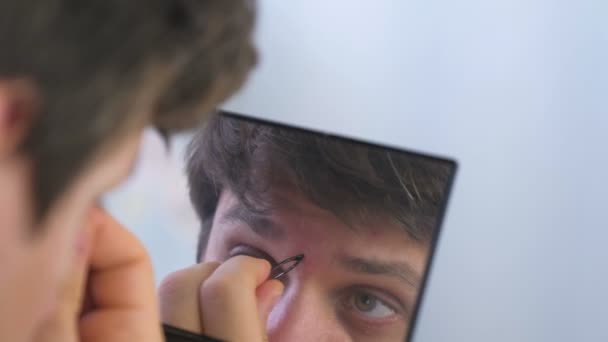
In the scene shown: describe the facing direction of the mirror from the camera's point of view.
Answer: facing the viewer
